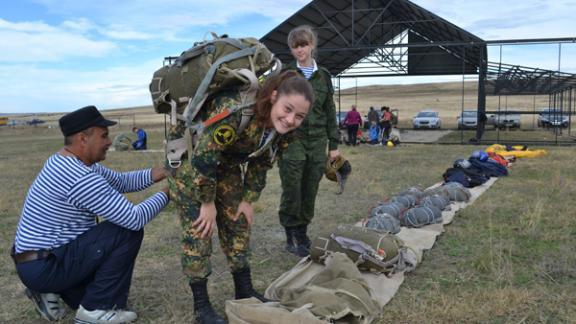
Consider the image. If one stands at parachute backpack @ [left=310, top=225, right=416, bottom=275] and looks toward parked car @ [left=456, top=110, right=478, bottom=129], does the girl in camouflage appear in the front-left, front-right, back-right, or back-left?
back-left

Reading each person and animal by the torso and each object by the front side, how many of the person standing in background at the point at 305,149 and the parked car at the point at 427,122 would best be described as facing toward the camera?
2

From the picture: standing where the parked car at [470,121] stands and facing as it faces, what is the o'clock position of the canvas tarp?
The canvas tarp is roughly at 12 o'clock from the parked car.

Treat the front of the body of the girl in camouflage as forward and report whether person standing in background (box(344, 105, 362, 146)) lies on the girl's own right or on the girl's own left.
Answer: on the girl's own left

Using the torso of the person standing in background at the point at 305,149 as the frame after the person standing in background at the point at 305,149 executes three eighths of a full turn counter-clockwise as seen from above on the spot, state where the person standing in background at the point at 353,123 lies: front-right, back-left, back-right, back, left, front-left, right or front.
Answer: front-left

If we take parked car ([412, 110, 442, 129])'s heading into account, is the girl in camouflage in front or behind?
in front

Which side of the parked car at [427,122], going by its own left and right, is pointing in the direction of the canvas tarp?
front

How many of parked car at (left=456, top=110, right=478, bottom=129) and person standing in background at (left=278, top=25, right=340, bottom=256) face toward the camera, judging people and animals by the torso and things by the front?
2

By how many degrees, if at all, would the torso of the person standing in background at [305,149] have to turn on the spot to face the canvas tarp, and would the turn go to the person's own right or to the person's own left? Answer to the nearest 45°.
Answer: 0° — they already face it

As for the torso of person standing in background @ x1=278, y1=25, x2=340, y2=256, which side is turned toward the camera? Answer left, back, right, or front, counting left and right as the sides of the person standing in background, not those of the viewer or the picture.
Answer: front

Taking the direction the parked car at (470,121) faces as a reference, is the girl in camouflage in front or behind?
in front

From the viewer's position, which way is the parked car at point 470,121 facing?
facing the viewer

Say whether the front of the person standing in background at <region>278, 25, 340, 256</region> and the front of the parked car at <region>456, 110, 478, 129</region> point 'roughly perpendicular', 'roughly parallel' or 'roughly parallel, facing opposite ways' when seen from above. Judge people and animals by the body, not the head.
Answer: roughly parallel

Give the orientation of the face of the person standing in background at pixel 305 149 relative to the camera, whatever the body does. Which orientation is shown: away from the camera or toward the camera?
toward the camera

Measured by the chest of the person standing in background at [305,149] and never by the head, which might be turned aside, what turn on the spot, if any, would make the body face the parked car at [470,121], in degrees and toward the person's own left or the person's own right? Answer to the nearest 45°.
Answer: approximately 180°
